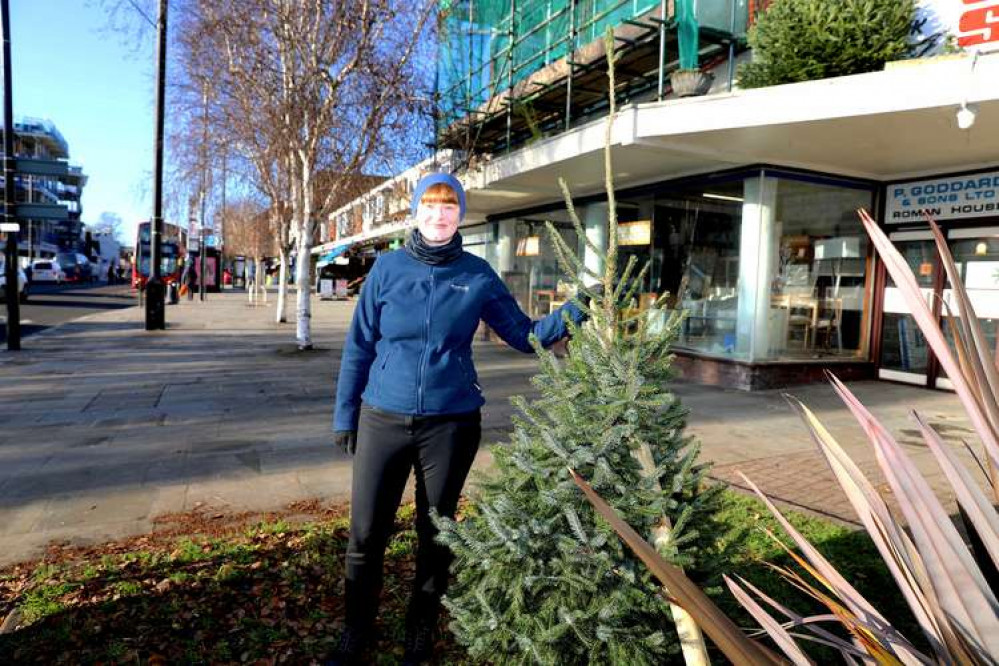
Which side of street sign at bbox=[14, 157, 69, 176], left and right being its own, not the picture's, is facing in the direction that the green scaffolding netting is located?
left

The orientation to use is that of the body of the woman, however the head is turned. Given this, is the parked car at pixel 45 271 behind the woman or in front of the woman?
behind

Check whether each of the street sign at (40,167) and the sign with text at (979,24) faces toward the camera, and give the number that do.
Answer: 2

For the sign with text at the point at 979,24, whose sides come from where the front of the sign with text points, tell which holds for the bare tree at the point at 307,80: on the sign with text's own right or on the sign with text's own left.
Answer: on the sign with text's own right

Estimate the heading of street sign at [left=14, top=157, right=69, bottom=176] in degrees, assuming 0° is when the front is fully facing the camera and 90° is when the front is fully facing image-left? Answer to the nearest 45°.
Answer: approximately 0°

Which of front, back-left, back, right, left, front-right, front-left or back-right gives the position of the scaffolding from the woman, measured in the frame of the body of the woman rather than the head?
back

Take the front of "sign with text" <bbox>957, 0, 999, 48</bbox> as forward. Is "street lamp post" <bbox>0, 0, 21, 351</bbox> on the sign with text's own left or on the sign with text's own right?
on the sign with text's own right
